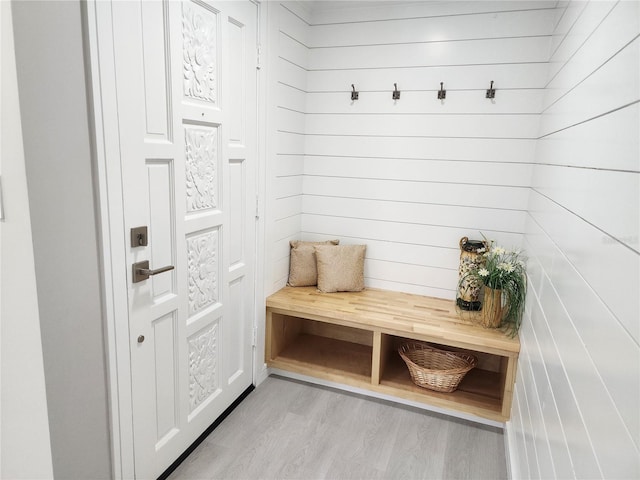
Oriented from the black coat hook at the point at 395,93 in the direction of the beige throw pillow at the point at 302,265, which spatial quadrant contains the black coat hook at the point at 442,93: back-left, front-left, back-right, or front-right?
back-left

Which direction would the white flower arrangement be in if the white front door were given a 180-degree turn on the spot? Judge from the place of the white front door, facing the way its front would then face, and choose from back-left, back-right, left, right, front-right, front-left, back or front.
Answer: back-right

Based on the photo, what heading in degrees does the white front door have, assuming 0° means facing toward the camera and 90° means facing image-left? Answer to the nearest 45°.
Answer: approximately 315°

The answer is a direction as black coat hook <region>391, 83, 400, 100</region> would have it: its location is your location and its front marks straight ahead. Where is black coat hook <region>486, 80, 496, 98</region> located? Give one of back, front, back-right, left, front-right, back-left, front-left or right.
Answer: left

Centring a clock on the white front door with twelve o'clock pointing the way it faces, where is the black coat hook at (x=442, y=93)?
The black coat hook is roughly at 10 o'clock from the white front door.

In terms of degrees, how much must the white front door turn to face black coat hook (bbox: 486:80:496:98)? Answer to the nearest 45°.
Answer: approximately 45° to its left

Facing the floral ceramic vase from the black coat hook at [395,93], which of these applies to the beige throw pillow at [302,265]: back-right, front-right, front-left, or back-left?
back-right

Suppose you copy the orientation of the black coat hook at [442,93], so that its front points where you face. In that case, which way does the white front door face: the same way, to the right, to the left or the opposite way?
to the left

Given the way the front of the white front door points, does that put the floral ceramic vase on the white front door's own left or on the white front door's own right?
on the white front door's own left
